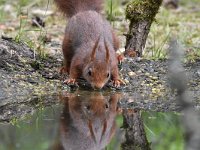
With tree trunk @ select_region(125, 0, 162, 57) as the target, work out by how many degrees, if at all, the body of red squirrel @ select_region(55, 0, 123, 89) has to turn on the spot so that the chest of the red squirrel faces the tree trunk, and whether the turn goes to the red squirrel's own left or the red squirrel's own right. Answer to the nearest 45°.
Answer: approximately 135° to the red squirrel's own left

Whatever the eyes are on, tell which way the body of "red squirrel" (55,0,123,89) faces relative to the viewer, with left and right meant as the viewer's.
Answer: facing the viewer
